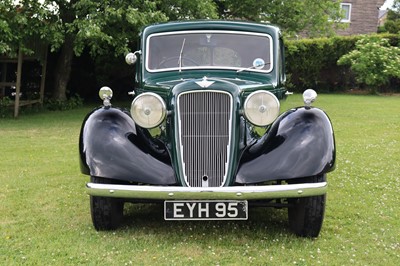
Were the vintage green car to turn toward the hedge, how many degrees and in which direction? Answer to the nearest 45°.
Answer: approximately 180°

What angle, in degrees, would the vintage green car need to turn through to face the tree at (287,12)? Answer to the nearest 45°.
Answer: approximately 180°

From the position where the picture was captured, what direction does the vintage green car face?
facing the viewer

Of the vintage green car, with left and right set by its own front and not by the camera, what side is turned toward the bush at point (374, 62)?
back
